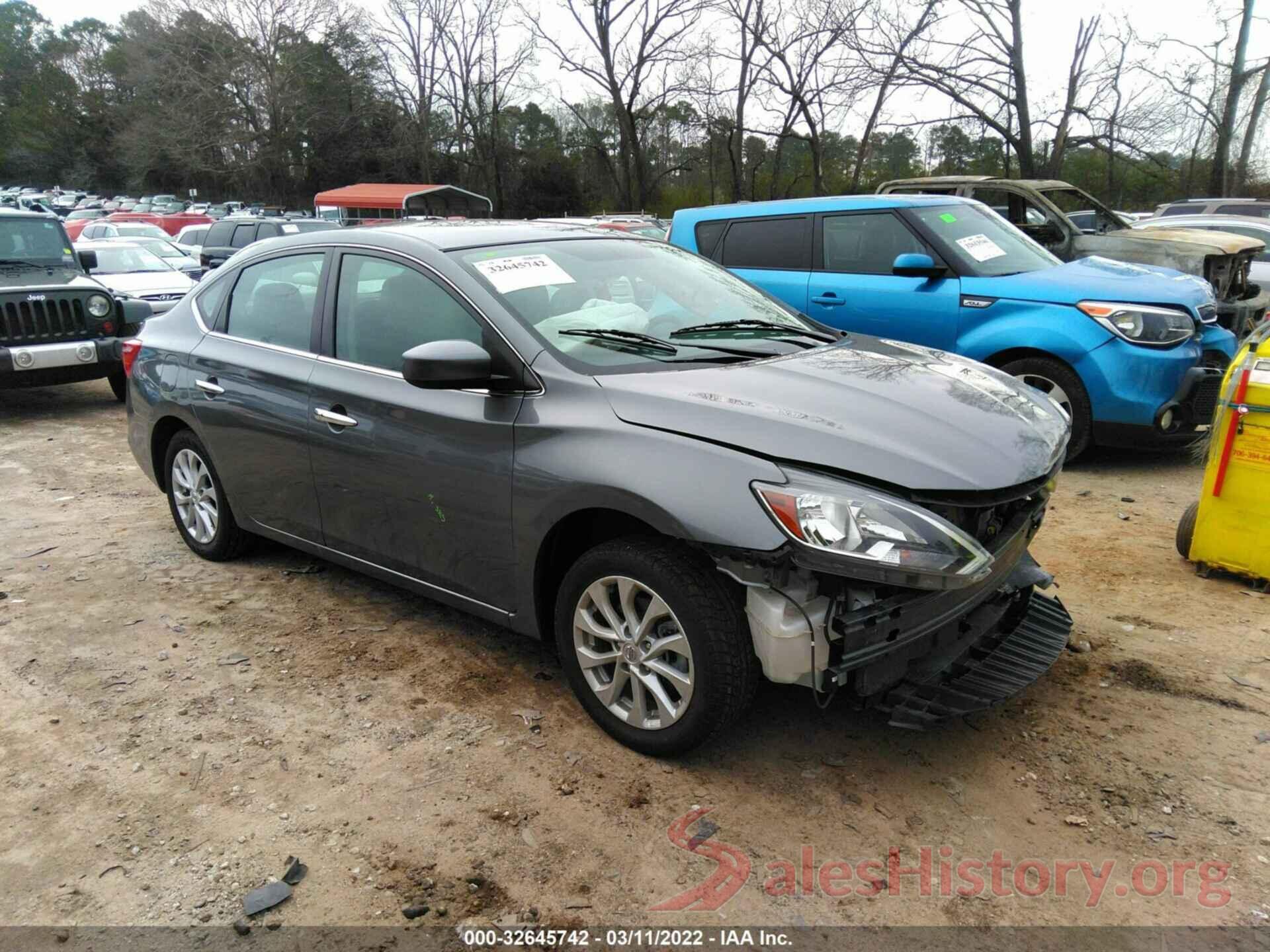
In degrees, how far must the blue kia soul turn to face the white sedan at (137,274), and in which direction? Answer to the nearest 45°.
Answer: approximately 135° to its right

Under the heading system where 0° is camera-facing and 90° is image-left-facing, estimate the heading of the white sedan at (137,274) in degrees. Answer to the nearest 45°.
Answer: approximately 315°

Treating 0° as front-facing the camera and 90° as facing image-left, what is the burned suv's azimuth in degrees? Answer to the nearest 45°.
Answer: approximately 315°

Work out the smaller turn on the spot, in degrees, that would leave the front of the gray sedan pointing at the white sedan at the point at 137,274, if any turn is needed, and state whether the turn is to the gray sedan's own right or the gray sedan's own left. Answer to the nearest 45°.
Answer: approximately 180°

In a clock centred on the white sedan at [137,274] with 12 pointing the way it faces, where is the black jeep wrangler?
The black jeep wrangler is roughly at 2 o'clock from the white sedan.

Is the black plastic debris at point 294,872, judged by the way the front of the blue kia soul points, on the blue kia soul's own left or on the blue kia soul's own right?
on the blue kia soul's own right

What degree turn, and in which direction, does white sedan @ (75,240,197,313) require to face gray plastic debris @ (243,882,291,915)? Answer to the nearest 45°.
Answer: approximately 45° to its right

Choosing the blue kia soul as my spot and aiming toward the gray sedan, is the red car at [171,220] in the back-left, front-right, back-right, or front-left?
back-right

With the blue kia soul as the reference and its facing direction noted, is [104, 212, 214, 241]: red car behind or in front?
behind

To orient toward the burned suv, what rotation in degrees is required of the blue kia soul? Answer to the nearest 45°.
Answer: approximately 90° to its left
